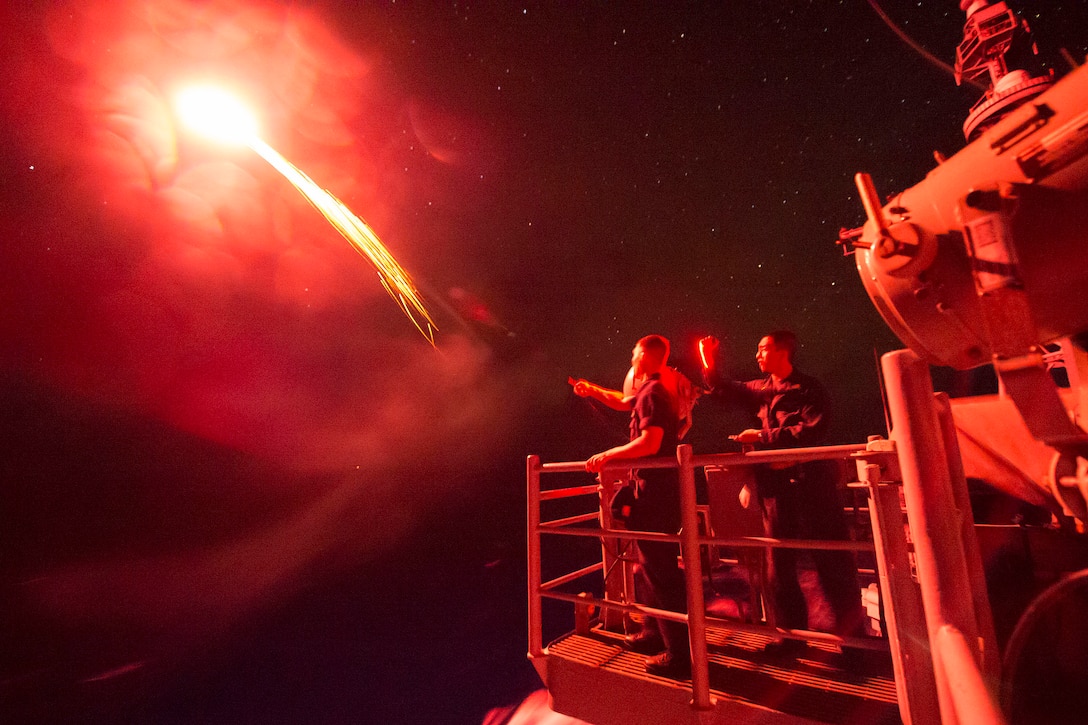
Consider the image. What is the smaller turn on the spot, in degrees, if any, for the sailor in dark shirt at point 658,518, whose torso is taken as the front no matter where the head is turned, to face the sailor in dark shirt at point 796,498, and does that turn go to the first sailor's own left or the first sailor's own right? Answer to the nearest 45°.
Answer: approximately 180°

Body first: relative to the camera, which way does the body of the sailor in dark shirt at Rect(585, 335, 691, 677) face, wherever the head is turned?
to the viewer's left
